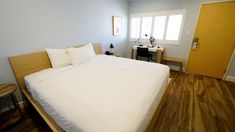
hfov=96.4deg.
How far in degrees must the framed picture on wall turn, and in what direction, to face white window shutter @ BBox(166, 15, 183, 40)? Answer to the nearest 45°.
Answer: approximately 45° to its left

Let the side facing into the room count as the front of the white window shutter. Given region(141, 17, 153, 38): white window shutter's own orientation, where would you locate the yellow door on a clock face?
The yellow door is roughly at 10 o'clock from the white window shutter.

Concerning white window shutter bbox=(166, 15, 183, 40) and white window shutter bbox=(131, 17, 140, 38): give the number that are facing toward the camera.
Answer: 2

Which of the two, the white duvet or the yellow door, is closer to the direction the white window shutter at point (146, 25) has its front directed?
the white duvet

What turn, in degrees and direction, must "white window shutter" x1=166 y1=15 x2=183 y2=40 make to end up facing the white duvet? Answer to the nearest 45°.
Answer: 0° — it already faces it

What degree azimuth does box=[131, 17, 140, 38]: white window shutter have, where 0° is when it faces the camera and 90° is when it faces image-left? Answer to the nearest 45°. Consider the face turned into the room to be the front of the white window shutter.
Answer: approximately 0°
